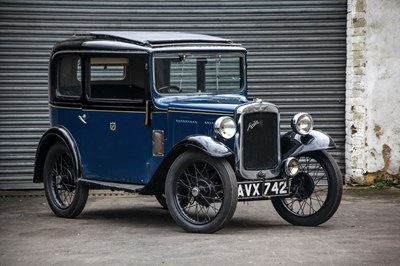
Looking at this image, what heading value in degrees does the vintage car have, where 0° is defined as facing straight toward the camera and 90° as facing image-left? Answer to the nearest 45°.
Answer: approximately 315°
